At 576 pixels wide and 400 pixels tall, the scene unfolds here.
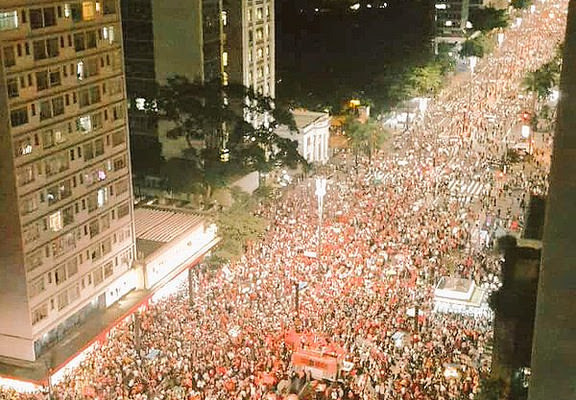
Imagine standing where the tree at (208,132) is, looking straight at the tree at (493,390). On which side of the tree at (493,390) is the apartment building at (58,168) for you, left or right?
right

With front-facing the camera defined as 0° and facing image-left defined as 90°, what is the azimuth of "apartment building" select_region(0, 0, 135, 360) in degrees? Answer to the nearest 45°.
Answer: approximately 315°

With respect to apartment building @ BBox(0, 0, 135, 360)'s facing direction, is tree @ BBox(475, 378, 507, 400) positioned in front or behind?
in front

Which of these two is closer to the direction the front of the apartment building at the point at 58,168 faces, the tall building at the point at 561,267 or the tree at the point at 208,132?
the tall building

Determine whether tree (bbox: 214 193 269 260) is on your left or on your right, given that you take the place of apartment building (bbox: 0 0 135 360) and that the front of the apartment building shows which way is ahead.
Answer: on your left

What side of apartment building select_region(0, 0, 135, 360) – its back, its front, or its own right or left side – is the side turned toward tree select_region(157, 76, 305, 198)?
left
